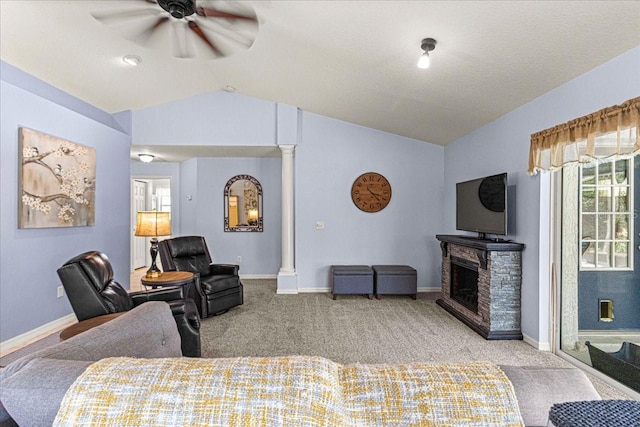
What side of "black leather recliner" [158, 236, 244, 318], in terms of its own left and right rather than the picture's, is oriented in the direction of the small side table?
right

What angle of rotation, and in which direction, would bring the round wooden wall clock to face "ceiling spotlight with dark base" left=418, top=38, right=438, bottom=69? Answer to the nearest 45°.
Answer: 0° — it already faces it

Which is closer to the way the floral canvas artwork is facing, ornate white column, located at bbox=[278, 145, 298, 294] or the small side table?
the small side table

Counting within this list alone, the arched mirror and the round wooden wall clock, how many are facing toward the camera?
2

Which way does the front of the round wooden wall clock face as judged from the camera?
facing the viewer

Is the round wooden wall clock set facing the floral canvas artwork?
no

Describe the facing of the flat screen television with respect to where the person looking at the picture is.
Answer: facing the viewer and to the left of the viewer

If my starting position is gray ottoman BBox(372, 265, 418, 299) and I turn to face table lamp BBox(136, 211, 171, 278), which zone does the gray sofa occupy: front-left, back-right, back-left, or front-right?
front-left

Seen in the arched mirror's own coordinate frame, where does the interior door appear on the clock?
The interior door is roughly at 4 o'clock from the arched mirror.

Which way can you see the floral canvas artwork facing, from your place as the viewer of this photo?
facing the viewer and to the right of the viewer

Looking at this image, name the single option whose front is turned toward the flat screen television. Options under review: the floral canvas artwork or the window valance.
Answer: the floral canvas artwork

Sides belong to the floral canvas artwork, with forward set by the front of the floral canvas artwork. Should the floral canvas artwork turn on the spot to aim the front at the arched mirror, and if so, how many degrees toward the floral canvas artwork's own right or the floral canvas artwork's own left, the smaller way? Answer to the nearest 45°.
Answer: approximately 90° to the floral canvas artwork's own left

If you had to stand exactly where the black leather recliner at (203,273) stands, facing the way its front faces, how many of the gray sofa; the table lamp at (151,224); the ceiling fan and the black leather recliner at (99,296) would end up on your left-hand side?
0

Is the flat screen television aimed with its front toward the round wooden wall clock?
no

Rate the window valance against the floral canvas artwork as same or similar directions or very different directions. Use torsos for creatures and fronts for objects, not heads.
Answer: very different directions

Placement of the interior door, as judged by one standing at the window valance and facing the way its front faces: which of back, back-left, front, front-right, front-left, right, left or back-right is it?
front-right

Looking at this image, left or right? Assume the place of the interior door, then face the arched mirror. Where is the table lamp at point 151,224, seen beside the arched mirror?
right

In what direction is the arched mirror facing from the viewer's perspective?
toward the camera
